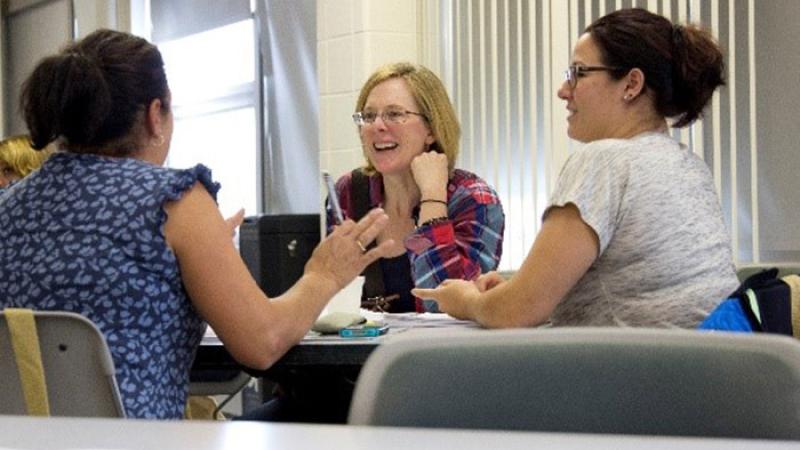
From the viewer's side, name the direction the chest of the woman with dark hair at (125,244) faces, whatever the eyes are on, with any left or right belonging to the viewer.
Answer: facing away from the viewer and to the right of the viewer

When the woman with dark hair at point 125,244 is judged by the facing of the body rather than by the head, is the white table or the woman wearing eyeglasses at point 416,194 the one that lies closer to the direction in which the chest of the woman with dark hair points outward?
the woman wearing eyeglasses

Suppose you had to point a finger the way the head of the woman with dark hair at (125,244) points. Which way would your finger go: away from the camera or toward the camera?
away from the camera

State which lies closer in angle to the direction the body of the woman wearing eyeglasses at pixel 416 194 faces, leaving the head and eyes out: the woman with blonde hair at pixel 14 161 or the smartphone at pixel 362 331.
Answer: the smartphone

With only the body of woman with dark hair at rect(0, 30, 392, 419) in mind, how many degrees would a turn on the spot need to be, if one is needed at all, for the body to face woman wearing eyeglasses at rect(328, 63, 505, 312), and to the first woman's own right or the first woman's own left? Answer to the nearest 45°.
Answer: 0° — they already face them

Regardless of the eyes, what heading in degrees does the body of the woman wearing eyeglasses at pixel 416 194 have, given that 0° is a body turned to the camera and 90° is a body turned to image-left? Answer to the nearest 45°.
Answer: approximately 45°

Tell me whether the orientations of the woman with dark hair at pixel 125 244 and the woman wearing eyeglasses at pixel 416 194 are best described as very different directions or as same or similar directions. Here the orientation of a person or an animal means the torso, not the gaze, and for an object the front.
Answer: very different directions

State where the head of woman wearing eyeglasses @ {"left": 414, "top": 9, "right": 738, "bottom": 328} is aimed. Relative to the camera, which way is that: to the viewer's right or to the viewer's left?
to the viewer's left

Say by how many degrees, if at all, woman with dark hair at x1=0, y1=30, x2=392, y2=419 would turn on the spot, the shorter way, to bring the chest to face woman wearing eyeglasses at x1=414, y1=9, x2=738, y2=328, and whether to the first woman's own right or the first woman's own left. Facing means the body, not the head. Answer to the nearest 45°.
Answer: approximately 45° to the first woman's own right

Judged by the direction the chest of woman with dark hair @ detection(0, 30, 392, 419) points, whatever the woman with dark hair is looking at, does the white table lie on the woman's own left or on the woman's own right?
on the woman's own right
